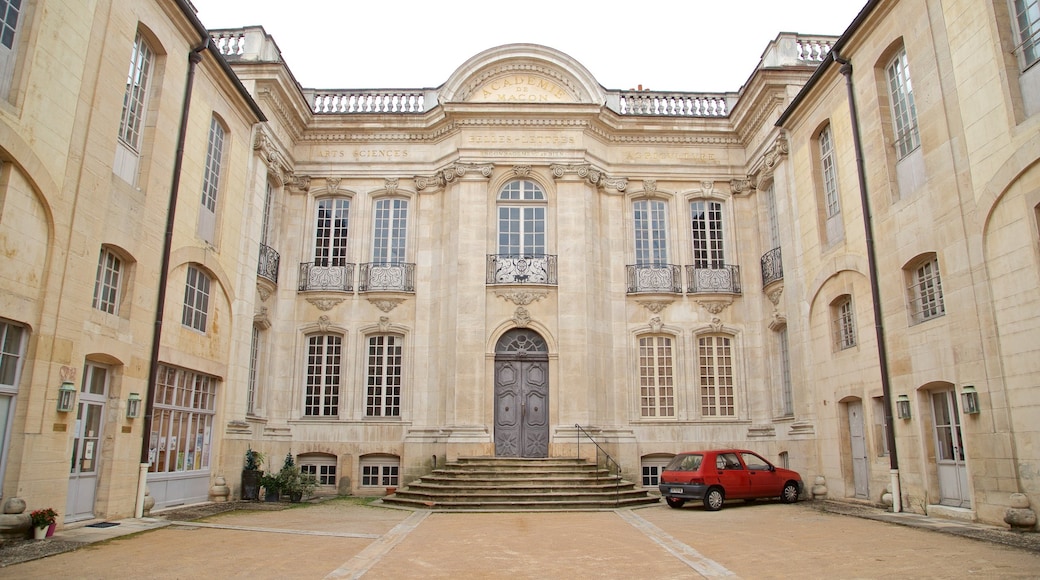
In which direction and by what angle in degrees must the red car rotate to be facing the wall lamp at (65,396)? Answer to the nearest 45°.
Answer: approximately 180°

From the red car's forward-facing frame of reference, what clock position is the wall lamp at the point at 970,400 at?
The wall lamp is roughly at 3 o'clock from the red car.

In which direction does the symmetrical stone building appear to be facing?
toward the camera

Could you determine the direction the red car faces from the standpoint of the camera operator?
facing away from the viewer and to the right of the viewer

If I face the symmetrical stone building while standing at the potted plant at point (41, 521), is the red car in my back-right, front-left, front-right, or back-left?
front-right

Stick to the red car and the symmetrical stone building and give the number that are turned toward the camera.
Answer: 1

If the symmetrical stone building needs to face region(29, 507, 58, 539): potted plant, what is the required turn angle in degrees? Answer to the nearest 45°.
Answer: approximately 45° to its right

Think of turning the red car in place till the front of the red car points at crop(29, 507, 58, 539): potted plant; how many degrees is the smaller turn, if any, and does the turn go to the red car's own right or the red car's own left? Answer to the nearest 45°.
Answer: approximately 180°
